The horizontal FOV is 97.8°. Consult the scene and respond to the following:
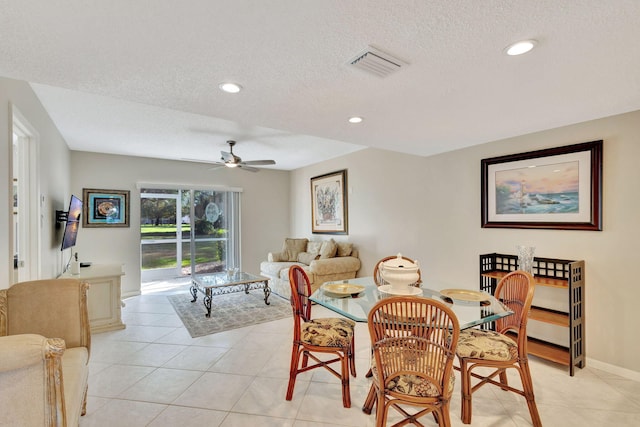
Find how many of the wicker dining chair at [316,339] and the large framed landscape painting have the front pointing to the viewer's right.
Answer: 1

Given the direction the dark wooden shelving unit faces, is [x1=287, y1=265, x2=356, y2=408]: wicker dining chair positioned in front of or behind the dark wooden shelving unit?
in front

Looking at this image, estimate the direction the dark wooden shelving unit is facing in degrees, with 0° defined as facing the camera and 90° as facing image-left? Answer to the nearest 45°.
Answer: approximately 45°

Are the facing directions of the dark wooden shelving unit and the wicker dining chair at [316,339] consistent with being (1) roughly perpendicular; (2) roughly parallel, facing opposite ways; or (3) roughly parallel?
roughly parallel, facing opposite ways

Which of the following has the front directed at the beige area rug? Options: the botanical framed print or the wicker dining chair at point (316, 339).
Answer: the botanical framed print

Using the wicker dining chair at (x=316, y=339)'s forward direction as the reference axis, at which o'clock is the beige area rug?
The beige area rug is roughly at 8 o'clock from the wicker dining chair.

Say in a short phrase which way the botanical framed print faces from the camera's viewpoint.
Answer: facing the viewer and to the left of the viewer

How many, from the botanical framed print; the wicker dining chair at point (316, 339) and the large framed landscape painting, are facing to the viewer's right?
1

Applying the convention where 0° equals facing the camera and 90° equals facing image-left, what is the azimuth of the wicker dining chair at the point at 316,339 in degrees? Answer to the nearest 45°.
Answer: approximately 270°

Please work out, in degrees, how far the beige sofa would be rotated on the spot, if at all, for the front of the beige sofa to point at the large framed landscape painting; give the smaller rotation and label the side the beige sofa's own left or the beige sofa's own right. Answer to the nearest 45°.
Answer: approximately 90° to the beige sofa's own left

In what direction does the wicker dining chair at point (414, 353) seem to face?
away from the camera
